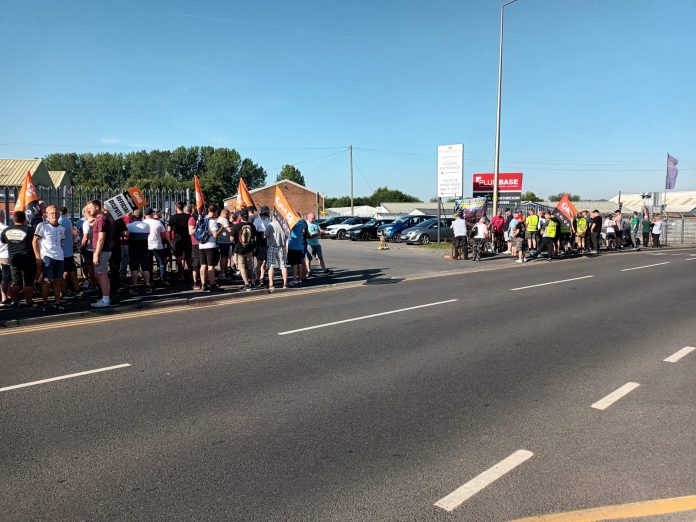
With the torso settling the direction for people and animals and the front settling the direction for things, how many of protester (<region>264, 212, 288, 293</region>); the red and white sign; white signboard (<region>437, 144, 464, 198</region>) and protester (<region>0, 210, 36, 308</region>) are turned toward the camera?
2

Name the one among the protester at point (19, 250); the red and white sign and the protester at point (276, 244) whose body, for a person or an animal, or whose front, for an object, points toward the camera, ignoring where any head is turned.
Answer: the red and white sign

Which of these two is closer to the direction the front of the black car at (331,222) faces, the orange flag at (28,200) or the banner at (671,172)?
the orange flag

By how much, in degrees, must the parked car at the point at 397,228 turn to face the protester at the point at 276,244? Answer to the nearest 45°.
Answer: approximately 45° to its left

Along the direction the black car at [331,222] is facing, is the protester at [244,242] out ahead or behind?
ahead

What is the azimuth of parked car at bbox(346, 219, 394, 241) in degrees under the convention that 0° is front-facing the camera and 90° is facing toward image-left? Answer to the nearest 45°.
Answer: approximately 45°

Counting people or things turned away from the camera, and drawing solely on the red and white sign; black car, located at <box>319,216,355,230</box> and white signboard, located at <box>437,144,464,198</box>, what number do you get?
0

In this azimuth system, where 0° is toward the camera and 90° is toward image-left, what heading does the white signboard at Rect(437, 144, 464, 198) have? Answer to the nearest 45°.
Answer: approximately 0°

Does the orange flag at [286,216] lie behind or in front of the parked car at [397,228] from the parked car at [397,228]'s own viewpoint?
in front

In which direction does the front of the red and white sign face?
toward the camera

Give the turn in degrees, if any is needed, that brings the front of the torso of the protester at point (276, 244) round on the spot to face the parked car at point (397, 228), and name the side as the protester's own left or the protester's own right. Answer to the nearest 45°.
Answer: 0° — they already face it

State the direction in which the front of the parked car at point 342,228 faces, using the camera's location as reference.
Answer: facing the viewer and to the left of the viewer
